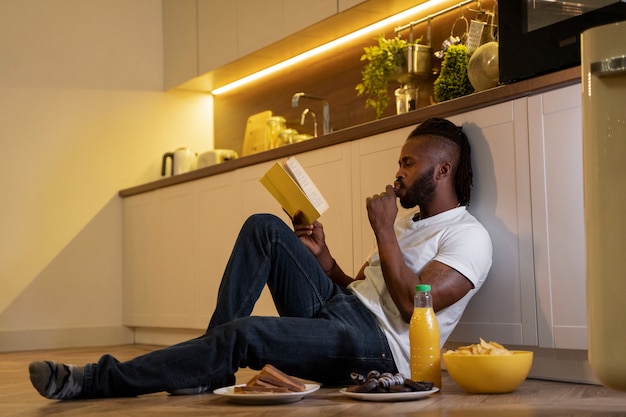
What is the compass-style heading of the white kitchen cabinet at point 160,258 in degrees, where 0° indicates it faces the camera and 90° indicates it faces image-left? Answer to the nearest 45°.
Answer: approximately 45°

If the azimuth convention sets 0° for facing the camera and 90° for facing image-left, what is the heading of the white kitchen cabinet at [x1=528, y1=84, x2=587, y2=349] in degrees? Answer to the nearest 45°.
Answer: approximately 45°

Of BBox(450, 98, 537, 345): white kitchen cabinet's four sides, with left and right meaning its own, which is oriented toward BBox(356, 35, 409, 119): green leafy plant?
right

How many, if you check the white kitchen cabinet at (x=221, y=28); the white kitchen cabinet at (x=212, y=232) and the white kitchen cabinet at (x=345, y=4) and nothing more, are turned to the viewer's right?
0

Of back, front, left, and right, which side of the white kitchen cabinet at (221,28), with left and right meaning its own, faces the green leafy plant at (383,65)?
left

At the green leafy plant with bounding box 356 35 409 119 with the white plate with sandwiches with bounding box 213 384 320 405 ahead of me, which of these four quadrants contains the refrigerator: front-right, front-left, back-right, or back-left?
front-left

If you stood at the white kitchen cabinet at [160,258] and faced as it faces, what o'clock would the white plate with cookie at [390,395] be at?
The white plate with cookie is roughly at 10 o'clock from the white kitchen cabinet.

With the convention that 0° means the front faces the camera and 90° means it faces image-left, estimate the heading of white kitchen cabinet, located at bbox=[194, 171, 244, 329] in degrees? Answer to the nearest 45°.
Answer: approximately 45°

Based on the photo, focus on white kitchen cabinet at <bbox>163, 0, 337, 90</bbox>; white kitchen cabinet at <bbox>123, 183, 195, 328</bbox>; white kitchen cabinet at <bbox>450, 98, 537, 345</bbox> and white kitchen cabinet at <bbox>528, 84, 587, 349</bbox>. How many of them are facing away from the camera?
0

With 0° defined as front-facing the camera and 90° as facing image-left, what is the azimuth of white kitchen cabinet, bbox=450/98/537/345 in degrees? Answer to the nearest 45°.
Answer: approximately 45°

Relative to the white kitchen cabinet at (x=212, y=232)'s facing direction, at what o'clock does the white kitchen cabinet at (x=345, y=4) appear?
the white kitchen cabinet at (x=345, y=4) is roughly at 9 o'clock from the white kitchen cabinet at (x=212, y=232).

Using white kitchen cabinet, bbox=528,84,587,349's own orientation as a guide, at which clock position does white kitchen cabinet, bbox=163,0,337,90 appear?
white kitchen cabinet, bbox=163,0,337,90 is roughly at 3 o'clock from white kitchen cabinet, bbox=528,84,587,349.

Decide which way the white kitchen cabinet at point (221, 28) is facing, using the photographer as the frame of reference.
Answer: facing the viewer and to the left of the viewer
